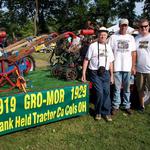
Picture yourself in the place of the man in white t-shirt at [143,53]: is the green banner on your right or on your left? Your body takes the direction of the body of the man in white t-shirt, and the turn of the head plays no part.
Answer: on your right

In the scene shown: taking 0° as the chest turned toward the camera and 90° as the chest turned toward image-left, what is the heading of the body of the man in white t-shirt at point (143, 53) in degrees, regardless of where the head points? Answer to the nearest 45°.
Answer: approximately 0°

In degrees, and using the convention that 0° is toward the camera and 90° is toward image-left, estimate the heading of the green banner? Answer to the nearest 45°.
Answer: approximately 315°

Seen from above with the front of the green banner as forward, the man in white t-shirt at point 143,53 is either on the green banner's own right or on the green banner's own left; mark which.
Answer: on the green banner's own left

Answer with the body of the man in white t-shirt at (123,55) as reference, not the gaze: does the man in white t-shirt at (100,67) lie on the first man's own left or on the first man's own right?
on the first man's own right

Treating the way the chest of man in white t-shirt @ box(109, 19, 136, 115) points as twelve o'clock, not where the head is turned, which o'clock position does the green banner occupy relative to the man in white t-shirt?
The green banner is roughly at 2 o'clock from the man in white t-shirt.

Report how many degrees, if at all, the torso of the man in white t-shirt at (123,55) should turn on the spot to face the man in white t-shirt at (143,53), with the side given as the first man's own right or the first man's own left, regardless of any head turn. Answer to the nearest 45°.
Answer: approximately 135° to the first man's own left

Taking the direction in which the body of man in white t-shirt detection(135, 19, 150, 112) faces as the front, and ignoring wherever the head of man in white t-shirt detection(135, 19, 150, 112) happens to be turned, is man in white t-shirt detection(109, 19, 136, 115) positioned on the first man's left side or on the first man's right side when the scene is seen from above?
on the first man's right side

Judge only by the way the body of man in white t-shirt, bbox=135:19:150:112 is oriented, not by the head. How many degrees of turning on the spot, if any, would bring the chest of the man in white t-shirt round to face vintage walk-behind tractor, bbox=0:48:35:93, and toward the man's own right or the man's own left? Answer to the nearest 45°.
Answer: approximately 45° to the man's own right

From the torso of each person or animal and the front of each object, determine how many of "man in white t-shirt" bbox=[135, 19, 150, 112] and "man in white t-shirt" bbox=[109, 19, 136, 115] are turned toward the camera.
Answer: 2
